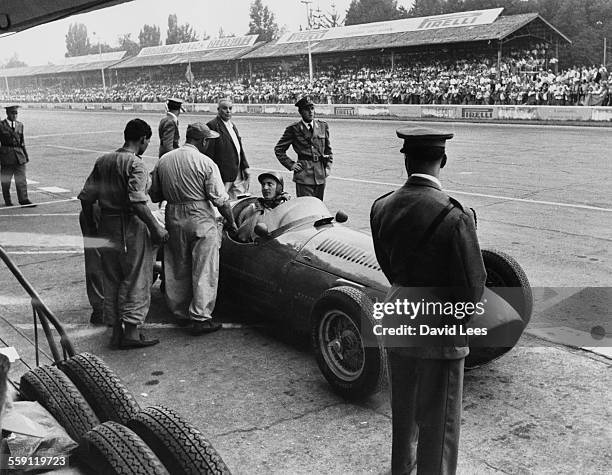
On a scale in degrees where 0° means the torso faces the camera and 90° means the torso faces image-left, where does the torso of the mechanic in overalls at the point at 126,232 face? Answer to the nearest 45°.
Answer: approximately 225°

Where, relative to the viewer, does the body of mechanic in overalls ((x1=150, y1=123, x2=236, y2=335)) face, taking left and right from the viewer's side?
facing away from the viewer and to the right of the viewer

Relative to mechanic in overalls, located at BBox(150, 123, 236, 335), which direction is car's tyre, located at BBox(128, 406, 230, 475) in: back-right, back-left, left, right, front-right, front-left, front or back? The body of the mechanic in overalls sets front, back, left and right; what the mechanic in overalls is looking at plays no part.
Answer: back-right

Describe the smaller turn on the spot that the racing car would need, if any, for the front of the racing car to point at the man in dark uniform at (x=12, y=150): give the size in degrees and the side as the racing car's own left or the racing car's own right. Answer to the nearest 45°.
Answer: approximately 180°

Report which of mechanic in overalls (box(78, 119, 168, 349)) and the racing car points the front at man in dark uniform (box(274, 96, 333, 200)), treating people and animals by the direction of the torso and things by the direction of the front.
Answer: the mechanic in overalls

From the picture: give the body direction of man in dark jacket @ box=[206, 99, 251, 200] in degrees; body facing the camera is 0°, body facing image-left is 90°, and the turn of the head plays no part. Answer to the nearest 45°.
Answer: approximately 315°

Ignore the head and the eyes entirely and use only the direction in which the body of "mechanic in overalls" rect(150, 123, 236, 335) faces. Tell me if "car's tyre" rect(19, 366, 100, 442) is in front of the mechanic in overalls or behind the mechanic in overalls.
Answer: behind

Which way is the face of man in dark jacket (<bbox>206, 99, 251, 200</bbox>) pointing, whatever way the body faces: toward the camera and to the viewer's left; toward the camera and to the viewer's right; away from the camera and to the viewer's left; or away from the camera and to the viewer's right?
toward the camera and to the viewer's right

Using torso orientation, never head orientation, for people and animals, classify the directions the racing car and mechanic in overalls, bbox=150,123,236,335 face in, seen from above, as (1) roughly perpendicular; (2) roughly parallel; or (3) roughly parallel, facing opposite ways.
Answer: roughly perpendicular

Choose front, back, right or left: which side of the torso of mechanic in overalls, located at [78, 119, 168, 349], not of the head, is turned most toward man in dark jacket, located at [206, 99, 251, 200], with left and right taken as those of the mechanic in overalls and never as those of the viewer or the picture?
front

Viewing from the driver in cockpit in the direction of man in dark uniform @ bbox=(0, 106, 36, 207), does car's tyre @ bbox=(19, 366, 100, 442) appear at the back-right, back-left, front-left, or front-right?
back-left

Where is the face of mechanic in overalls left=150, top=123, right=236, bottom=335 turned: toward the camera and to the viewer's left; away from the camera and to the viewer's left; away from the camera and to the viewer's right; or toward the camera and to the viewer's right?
away from the camera and to the viewer's right

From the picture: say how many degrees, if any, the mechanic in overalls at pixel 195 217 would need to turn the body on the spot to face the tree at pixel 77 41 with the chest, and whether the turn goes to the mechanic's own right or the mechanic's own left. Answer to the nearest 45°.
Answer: approximately 45° to the mechanic's own left

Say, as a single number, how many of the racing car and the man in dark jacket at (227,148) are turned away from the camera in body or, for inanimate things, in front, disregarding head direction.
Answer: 0

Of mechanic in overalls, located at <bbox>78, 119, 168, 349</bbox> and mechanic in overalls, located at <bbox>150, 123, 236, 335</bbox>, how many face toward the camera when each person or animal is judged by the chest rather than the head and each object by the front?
0
